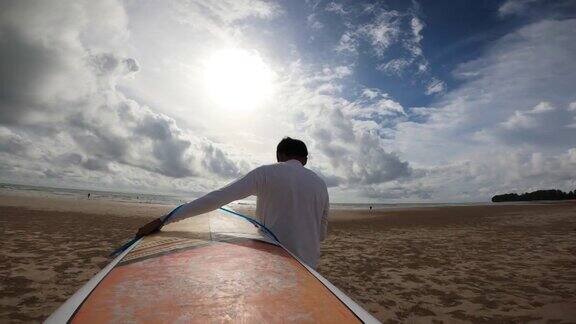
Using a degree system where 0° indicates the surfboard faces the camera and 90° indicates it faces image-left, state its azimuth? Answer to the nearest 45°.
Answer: approximately 180°

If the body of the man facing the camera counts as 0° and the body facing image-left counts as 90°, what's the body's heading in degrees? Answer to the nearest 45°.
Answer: approximately 180°
